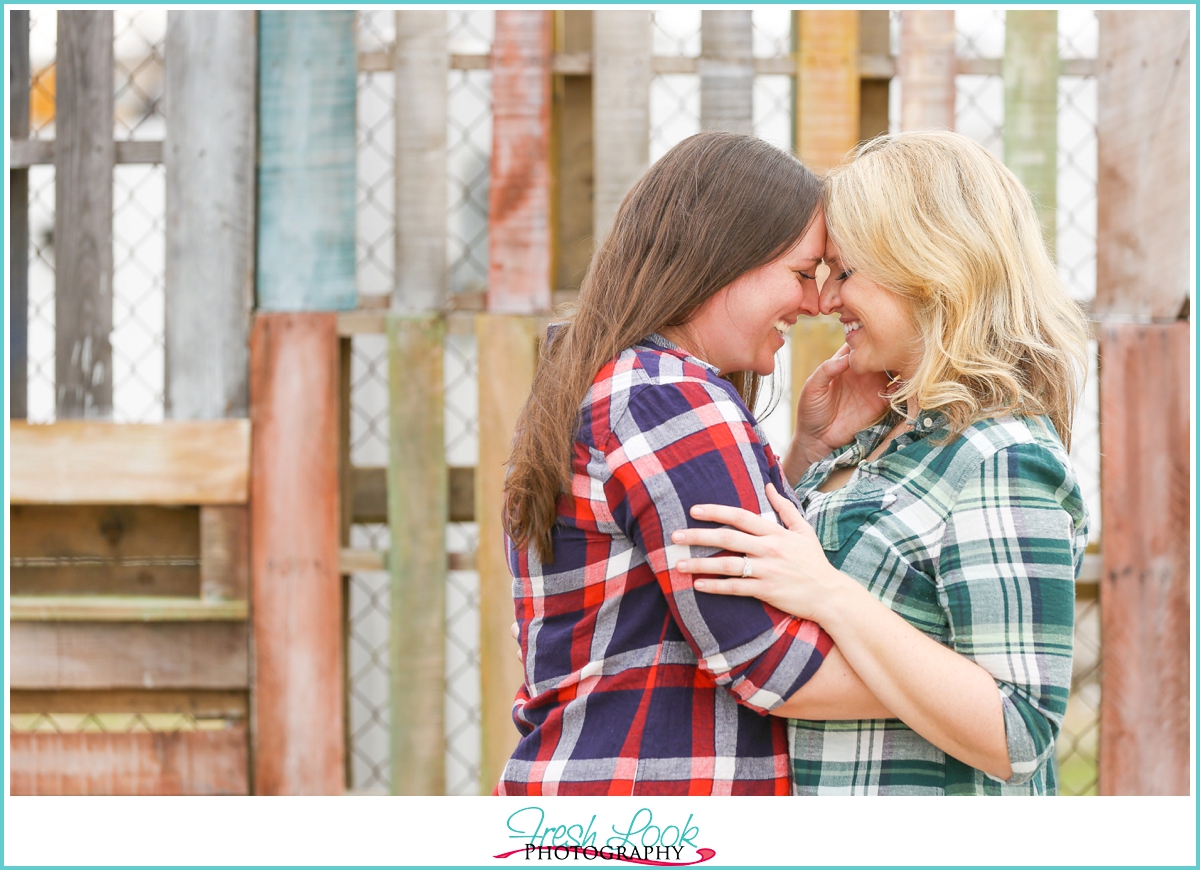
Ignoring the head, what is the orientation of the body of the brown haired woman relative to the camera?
to the viewer's right

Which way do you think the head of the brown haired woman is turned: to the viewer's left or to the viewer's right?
to the viewer's right

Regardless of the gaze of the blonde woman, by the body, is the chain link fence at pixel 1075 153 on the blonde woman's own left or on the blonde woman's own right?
on the blonde woman's own right

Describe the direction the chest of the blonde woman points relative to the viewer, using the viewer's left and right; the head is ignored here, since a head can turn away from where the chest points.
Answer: facing to the left of the viewer

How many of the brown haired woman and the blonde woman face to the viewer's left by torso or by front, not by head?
1

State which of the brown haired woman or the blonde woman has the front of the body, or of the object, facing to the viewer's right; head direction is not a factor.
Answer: the brown haired woman

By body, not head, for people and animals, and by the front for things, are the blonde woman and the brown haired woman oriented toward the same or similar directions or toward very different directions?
very different directions
